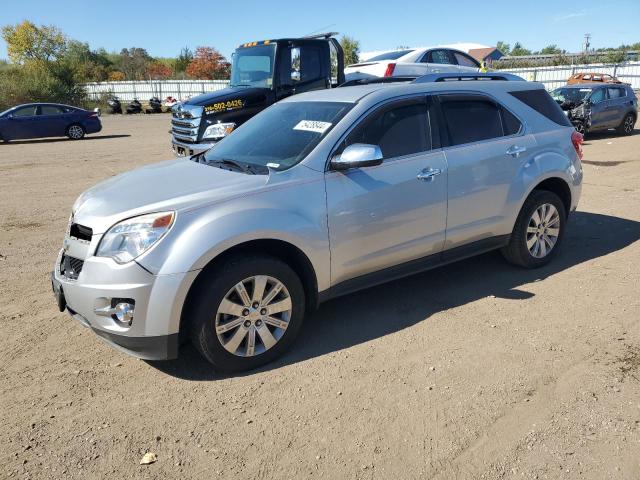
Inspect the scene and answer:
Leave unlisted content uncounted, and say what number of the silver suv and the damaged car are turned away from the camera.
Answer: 0

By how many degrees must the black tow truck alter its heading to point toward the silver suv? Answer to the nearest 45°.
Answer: approximately 45° to its left

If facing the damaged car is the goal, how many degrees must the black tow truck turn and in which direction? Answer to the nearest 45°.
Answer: approximately 180°

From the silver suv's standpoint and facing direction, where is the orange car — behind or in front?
behind

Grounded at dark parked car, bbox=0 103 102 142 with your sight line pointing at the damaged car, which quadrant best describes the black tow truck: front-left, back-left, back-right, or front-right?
front-right

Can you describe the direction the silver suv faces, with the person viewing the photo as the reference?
facing the viewer and to the left of the viewer

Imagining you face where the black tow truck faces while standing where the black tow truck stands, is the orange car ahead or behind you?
behind

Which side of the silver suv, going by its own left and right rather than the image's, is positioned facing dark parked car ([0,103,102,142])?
right

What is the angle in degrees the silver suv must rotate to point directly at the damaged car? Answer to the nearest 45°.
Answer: approximately 180°

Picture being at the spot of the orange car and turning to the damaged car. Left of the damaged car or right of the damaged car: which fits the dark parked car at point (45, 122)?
right

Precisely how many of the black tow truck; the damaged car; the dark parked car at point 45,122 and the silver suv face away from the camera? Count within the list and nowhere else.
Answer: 0

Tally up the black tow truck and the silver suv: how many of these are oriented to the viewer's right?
0

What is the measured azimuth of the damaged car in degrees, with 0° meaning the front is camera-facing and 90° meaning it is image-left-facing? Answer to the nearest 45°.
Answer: approximately 45°

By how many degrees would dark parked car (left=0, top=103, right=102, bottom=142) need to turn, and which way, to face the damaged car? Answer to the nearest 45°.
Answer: approximately 135° to its left

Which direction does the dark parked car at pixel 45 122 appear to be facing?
to the viewer's left

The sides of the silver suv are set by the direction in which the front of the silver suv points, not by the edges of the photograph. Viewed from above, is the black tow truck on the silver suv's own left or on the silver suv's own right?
on the silver suv's own right
